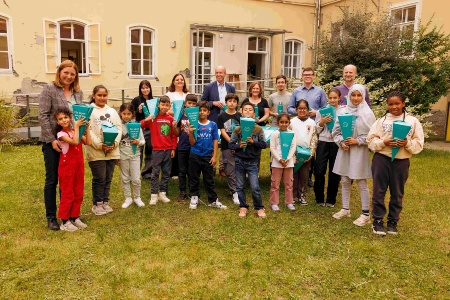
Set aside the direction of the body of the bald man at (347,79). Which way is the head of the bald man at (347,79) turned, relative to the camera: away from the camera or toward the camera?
toward the camera

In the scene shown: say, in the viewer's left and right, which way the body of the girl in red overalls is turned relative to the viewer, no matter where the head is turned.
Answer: facing the viewer and to the right of the viewer

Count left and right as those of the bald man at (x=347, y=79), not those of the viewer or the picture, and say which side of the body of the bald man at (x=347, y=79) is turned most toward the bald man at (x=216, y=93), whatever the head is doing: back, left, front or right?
right
